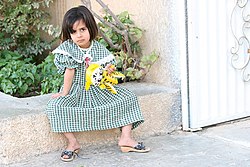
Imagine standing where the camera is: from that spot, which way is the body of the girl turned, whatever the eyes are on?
toward the camera

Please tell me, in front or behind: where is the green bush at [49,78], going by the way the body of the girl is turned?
behind

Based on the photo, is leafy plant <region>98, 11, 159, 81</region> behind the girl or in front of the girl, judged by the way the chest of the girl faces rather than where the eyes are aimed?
behind

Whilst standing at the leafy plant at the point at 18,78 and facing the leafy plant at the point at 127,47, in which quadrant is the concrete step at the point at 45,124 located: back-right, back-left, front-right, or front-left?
front-right

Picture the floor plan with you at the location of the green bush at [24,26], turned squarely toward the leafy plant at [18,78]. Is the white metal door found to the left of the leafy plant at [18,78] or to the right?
left

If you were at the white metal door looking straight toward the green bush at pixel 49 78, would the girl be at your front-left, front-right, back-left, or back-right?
front-left

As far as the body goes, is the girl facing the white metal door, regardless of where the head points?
no

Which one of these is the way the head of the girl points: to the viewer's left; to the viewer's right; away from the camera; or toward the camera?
toward the camera
